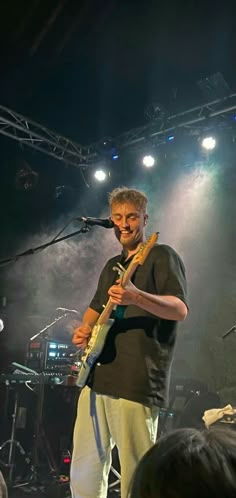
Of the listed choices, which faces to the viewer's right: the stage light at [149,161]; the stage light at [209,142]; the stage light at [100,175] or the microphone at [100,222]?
the microphone

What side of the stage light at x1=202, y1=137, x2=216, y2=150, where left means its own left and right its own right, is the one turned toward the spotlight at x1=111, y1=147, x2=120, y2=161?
right

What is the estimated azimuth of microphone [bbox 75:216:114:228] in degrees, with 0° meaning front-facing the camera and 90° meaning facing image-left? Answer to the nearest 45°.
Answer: approximately 270°

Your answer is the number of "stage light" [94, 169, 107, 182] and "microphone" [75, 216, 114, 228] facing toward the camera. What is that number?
1

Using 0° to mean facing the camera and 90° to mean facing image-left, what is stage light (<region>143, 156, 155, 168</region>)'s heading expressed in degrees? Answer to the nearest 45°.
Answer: approximately 0°

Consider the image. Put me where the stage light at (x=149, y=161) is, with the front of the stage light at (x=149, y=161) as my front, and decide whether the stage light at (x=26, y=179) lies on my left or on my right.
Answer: on my right

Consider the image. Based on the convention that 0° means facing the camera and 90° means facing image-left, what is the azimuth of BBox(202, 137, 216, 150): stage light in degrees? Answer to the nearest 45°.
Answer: approximately 0°

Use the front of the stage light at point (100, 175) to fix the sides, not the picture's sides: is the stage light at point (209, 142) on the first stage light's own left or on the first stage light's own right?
on the first stage light's own left

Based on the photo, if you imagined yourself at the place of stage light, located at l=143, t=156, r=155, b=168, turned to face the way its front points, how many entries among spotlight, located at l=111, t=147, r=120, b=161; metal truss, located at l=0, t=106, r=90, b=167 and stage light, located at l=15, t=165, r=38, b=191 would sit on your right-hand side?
3

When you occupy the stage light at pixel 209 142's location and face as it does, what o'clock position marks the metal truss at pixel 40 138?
The metal truss is roughly at 3 o'clock from the stage light.
